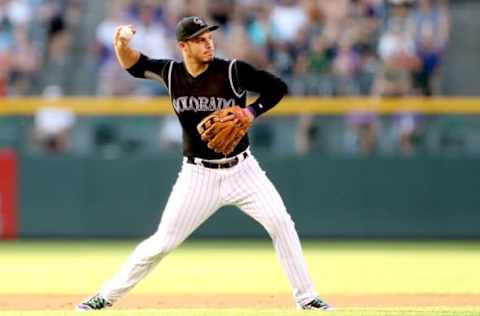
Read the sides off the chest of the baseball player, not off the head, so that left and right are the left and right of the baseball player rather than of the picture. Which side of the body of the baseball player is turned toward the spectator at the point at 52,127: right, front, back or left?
back

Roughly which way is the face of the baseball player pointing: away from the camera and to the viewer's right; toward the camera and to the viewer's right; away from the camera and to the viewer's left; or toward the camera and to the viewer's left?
toward the camera and to the viewer's right

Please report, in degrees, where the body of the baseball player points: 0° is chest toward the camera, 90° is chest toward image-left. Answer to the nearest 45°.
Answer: approximately 0°
